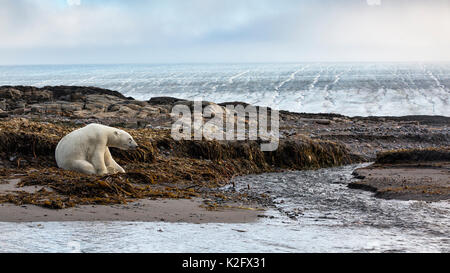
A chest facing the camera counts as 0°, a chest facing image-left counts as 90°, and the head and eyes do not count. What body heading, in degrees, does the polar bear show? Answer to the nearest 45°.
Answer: approximately 270°
